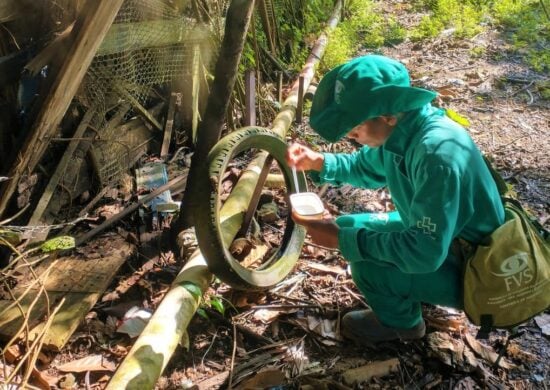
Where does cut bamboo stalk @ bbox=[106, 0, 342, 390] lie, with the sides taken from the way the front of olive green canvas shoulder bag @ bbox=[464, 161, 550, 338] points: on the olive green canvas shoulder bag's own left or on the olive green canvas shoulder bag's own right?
on the olive green canvas shoulder bag's own right

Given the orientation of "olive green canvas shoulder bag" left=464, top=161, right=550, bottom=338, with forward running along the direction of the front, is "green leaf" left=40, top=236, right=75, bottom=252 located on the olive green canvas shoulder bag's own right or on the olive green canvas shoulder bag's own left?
on the olive green canvas shoulder bag's own right

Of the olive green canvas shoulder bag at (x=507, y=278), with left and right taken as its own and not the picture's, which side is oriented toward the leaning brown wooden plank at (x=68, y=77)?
right

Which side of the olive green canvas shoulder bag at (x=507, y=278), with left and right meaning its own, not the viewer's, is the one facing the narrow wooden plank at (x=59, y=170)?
right

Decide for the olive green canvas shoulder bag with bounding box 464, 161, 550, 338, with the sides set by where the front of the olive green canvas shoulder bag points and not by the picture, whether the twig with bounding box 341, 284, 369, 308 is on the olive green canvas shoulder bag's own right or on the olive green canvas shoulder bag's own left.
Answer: on the olive green canvas shoulder bag's own right

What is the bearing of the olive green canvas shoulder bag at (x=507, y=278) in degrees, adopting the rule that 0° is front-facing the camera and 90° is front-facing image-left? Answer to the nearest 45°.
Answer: approximately 0°

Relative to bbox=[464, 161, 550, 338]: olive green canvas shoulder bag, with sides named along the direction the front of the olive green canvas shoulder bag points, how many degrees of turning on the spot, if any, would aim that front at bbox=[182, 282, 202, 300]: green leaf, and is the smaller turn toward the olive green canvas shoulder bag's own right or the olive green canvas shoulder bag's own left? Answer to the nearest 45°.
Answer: approximately 90° to the olive green canvas shoulder bag's own right
